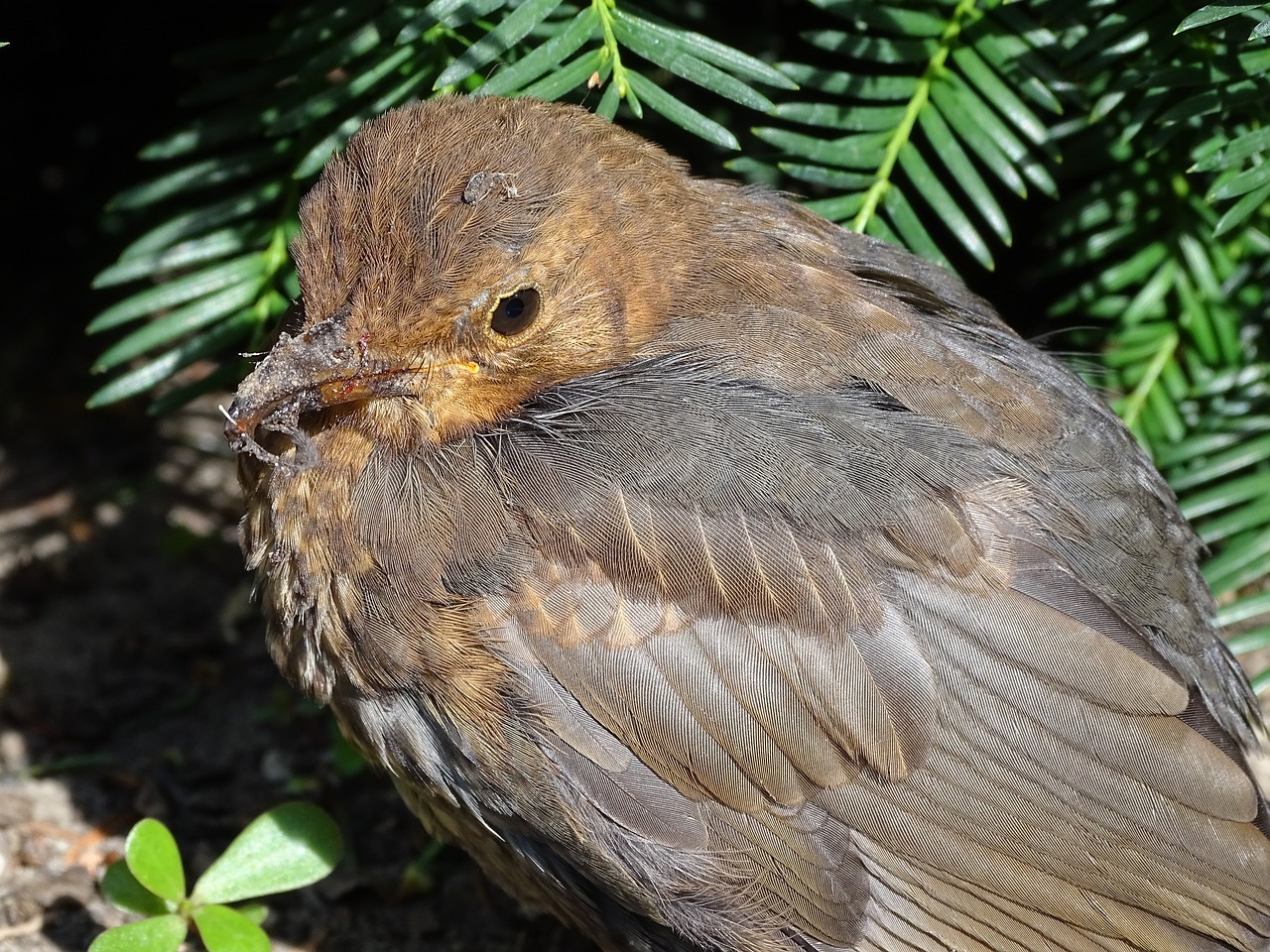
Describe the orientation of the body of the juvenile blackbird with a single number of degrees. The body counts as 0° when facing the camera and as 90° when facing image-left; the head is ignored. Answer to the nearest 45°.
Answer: approximately 90°
